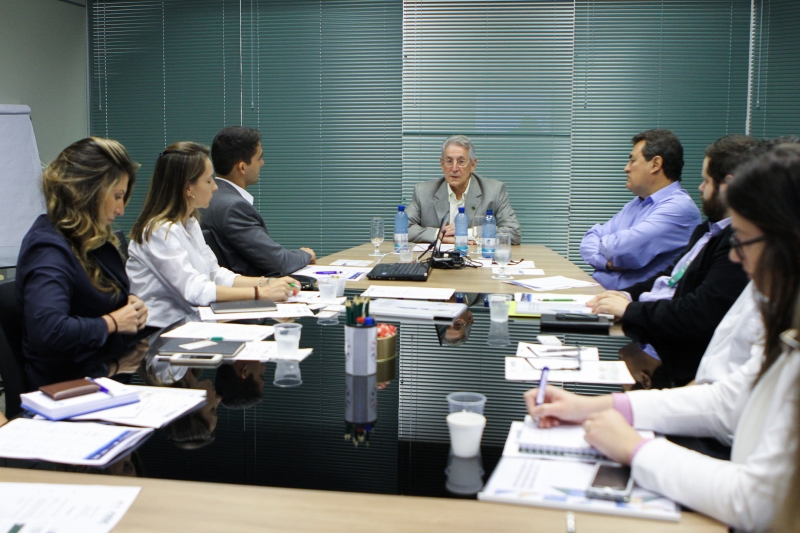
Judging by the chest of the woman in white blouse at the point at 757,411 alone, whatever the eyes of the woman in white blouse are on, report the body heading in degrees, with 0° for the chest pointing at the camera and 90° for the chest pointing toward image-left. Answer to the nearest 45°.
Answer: approximately 90°

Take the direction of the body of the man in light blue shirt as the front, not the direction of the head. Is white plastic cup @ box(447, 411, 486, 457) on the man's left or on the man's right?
on the man's left

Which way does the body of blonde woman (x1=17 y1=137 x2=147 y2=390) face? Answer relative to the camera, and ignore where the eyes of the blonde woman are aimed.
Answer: to the viewer's right

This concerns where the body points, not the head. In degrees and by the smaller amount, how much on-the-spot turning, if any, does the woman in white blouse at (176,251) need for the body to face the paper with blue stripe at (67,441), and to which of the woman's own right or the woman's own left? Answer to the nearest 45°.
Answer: approximately 90° to the woman's own right

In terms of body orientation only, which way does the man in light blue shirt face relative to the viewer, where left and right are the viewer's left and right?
facing to the left of the viewer

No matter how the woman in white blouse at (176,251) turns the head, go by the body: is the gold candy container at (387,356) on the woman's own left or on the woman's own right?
on the woman's own right

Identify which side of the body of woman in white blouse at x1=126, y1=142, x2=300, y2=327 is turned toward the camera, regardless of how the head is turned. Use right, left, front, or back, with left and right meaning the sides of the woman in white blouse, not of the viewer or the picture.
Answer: right

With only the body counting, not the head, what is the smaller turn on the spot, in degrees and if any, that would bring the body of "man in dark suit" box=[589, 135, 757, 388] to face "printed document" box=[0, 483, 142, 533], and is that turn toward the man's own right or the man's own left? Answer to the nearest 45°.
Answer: approximately 45° to the man's own left
